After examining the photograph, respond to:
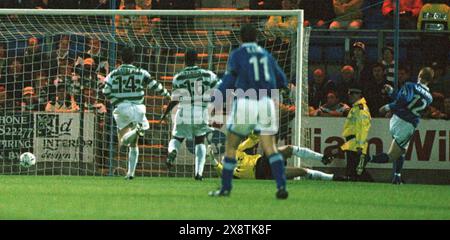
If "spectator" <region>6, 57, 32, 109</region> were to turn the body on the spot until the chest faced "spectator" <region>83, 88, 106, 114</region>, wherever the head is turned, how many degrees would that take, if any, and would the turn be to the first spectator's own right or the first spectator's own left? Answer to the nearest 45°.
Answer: approximately 90° to the first spectator's own left

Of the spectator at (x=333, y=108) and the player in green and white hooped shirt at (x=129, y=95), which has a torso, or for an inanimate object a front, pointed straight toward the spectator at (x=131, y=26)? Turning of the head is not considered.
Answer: the player in green and white hooped shirt

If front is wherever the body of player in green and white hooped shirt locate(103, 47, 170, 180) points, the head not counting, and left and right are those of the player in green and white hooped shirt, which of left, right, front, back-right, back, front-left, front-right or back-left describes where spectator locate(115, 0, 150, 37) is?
front

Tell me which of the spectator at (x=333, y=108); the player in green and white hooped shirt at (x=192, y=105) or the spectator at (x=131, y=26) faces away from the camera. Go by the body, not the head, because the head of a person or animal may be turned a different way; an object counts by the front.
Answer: the player in green and white hooped shirt

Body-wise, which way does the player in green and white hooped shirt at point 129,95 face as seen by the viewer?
away from the camera

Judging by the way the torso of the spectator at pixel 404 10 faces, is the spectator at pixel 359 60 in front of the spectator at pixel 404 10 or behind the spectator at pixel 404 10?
in front

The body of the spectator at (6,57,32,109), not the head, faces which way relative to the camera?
toward the camera

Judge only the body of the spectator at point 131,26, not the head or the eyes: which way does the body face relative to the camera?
toward the camera

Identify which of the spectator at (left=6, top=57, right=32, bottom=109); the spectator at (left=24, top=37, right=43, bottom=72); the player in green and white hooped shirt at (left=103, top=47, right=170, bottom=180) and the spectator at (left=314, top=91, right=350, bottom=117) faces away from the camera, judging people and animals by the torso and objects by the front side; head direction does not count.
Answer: the player in green and white hooped shirt

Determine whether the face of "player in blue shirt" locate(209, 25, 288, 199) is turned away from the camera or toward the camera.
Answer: away from the camera

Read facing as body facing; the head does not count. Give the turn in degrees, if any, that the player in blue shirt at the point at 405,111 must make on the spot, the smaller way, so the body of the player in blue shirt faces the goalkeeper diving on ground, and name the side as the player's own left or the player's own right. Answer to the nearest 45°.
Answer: approximately 45° to the player's own left

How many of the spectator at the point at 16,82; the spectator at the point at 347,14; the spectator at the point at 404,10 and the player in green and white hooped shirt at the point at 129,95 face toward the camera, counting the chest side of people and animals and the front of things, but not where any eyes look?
3

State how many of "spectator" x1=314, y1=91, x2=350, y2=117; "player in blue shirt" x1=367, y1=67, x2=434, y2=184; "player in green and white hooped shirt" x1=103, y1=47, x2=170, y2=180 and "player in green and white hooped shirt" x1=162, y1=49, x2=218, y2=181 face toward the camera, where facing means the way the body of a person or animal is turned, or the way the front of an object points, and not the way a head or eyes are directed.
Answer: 1

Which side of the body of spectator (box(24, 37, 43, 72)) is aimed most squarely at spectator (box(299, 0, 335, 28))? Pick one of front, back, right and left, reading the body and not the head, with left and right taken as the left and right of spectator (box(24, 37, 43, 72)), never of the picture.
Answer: left

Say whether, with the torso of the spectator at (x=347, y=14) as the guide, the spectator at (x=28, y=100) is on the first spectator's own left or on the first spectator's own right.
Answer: on the first spectator's own right

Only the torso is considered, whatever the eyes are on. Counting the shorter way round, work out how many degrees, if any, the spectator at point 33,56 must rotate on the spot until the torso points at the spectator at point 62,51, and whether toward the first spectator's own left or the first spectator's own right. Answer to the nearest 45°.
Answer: approximately 45° to the first spectator's own left
